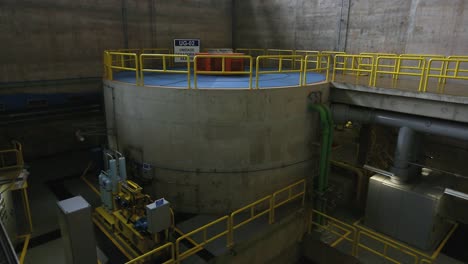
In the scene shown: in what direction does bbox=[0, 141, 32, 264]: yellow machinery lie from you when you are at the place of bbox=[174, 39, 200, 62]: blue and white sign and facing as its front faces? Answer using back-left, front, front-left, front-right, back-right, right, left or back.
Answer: front-right

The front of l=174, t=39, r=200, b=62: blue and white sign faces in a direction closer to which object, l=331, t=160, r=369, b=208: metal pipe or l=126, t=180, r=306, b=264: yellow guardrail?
the yellow guardrail

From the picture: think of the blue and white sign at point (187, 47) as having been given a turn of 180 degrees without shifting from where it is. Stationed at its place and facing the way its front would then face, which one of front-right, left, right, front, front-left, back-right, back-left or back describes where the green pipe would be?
back-right

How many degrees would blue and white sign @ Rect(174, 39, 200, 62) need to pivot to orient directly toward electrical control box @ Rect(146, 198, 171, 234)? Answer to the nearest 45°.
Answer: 0° — it already faces it

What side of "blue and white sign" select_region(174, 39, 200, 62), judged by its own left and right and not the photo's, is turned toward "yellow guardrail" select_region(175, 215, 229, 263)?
front

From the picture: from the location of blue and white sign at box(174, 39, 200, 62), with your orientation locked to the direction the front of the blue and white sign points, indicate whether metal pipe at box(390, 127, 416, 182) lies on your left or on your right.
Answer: on your left

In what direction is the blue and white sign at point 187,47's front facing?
toward the camera

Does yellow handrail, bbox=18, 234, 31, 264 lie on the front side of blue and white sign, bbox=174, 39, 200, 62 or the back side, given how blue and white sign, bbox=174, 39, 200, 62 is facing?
on the front side

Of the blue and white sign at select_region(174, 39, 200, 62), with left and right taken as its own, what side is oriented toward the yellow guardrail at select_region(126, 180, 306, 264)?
front

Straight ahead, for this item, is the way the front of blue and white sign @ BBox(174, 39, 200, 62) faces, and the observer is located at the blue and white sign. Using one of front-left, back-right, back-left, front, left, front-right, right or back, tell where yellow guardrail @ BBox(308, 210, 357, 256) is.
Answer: front-left

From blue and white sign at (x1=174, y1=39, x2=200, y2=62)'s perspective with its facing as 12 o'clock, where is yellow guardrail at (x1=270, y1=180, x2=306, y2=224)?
The yellow guardrail is roughly at 11 o'clock from the blue and white sign.

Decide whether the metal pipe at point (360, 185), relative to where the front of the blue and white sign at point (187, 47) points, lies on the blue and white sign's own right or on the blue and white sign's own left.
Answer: on the blue and white sign's own left
